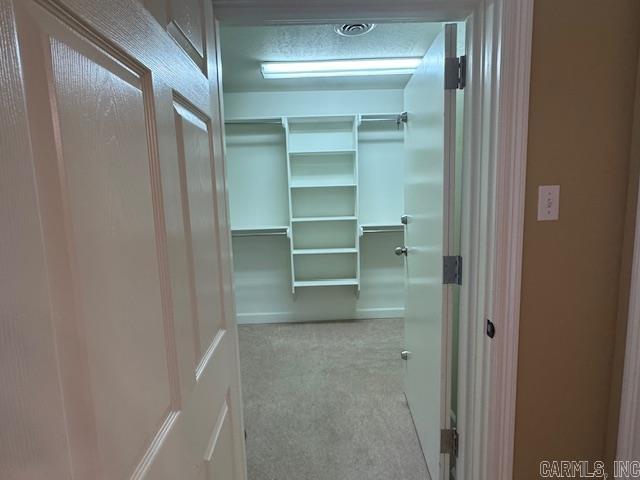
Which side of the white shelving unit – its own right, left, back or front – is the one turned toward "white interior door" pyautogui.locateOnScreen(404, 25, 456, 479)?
front

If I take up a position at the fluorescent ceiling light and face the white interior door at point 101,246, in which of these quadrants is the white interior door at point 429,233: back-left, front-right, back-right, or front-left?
front-left

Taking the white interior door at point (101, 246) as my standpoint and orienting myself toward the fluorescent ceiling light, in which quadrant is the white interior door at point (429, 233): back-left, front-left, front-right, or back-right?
front-right

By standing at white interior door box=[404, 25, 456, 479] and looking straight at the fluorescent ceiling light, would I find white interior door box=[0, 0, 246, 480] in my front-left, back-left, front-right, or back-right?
back-left

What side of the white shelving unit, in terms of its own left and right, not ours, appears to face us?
front

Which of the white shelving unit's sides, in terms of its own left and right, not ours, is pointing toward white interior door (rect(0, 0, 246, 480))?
front

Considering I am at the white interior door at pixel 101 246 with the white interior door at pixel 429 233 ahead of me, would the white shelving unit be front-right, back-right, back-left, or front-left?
front-left
